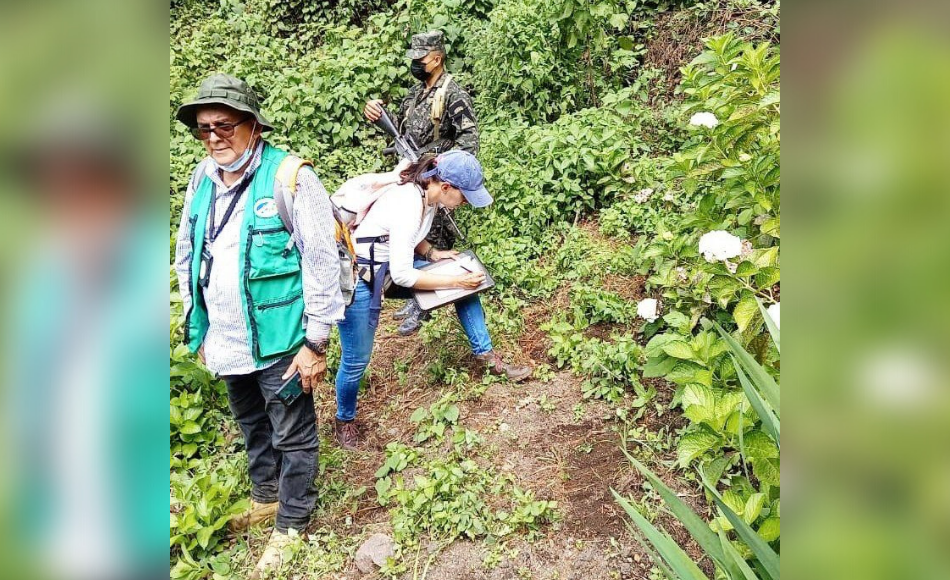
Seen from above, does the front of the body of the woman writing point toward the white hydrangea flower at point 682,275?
yes

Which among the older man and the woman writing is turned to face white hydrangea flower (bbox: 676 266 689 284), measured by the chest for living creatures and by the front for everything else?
the woman writing

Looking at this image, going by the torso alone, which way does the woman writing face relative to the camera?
to the viewer's right

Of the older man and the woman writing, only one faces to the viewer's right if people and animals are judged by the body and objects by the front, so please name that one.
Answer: the woman writing

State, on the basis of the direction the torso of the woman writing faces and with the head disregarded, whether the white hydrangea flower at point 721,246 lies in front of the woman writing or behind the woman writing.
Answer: in front

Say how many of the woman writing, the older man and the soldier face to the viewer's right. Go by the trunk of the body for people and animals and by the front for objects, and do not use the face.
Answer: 1

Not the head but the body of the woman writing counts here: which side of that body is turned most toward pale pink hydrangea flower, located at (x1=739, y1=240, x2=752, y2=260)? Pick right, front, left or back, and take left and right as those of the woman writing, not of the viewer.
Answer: front

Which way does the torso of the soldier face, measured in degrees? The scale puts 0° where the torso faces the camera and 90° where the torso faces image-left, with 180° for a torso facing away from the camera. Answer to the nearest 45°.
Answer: approximately 45°

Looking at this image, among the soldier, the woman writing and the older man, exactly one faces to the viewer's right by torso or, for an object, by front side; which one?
the woman writing

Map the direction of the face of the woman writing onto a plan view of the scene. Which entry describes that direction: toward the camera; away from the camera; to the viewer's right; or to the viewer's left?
to the viewer's right

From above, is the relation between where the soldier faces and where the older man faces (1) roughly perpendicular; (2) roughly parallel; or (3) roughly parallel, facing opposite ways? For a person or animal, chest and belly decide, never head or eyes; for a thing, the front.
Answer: roughly parallel

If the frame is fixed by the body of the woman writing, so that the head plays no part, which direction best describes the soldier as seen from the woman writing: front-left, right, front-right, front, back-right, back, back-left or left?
left

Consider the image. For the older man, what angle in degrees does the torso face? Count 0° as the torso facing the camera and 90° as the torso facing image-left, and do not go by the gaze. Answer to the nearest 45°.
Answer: approximately 45°

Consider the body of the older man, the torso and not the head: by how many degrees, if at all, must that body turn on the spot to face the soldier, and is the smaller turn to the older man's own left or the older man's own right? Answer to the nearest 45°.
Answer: approximately 180°

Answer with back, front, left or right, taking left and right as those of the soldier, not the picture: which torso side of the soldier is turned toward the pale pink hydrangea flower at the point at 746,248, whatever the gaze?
left
